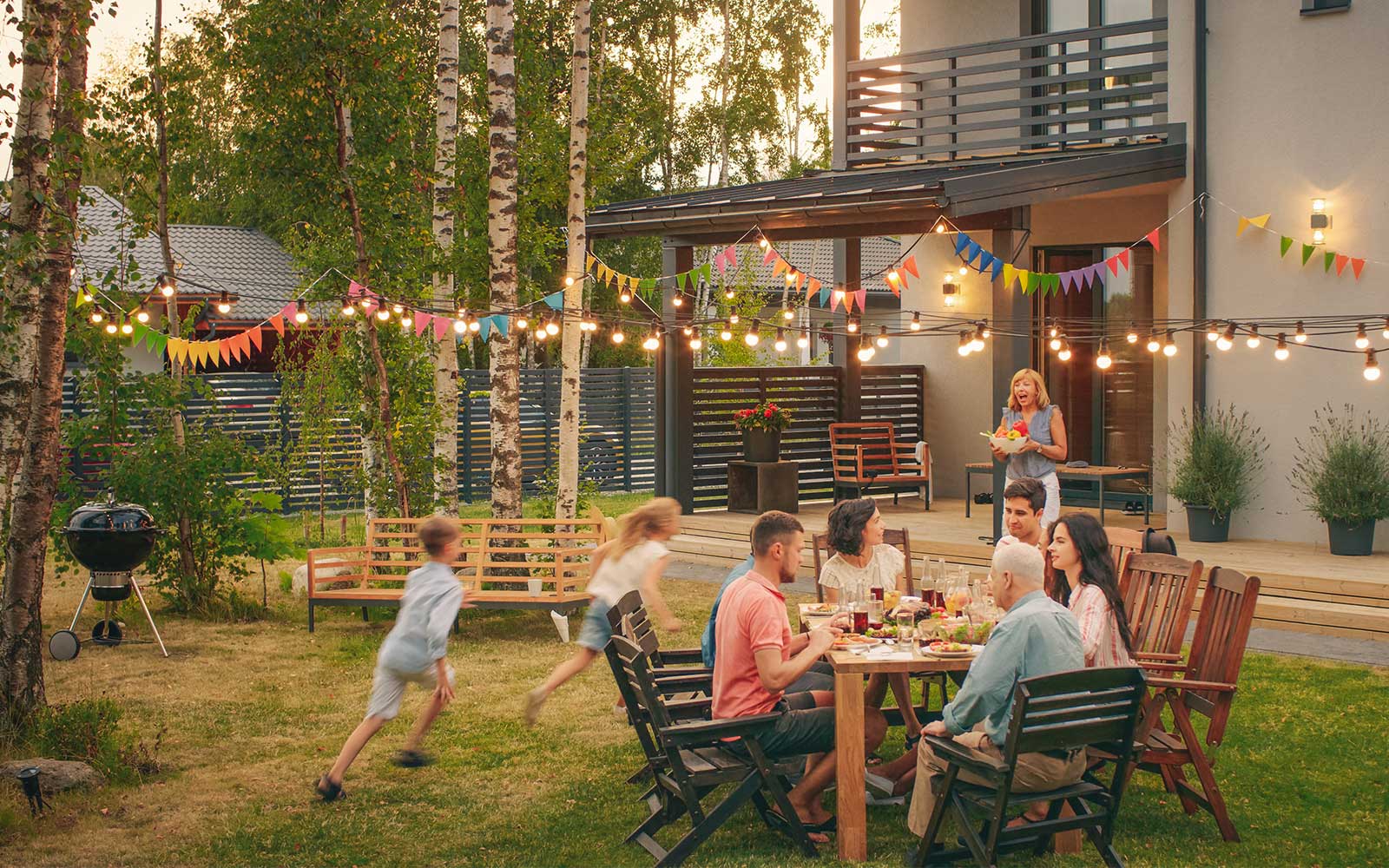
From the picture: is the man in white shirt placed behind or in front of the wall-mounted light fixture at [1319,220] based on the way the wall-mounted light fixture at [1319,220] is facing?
in front

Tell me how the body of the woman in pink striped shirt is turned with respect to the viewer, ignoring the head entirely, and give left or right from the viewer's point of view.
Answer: facing to the left of the viewer

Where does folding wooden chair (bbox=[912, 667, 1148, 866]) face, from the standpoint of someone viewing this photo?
facing away from the viewer and to the left of the viewer

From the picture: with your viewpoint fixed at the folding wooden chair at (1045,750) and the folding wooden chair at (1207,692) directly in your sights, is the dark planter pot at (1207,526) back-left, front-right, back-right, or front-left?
front-left

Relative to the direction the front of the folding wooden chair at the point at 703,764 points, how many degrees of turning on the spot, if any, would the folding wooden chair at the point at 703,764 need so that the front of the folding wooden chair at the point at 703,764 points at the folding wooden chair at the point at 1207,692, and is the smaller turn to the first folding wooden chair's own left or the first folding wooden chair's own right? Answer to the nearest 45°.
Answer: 0° — it already faces it

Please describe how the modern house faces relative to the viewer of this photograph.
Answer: facing the viewer and to the left of the viewer

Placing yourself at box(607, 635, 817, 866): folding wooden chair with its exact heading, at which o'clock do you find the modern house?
The modern house is roughly at 10 o'clock from the folding wooden chair.

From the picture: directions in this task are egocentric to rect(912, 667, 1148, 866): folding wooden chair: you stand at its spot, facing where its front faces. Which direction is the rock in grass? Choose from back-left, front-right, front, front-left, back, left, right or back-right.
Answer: front-left

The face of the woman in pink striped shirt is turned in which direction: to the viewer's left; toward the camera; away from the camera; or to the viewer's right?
to the viewer's left

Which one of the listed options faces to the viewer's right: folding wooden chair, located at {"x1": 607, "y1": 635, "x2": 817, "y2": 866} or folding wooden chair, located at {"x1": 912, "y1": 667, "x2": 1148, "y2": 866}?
folding wooden chair, located at {"x1": 607, "y1": 635, "x2": 817, "y2": 866}

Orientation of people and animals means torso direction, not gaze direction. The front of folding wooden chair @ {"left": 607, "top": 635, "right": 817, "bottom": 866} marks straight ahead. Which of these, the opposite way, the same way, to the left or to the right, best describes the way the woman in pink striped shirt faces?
the opposite way

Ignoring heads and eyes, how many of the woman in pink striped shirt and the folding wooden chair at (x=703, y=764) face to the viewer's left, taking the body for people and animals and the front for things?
1

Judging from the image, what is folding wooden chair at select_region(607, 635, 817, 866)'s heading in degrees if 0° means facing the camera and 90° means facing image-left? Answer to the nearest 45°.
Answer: approximately 270°
